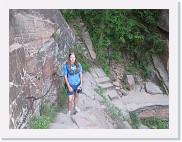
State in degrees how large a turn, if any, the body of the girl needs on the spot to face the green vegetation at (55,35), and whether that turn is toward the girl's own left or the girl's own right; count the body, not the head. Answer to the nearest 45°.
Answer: approximately 180°

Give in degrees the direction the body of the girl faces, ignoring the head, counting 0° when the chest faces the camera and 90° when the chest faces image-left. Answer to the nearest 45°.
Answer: approximately 0°

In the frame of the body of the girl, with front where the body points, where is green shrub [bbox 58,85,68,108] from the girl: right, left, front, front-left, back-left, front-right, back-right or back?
back

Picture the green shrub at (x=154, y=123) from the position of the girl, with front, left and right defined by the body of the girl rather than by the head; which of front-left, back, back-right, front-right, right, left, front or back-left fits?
back-left
